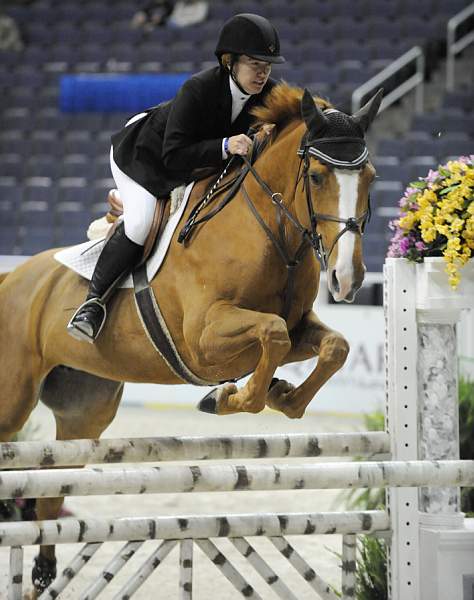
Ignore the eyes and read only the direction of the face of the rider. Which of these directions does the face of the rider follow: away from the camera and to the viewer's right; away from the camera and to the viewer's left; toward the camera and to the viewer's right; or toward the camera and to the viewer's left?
toward the camera and to the viewer's right

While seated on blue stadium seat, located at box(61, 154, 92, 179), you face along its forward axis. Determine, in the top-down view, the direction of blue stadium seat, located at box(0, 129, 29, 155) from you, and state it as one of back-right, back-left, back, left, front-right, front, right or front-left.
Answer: back-right

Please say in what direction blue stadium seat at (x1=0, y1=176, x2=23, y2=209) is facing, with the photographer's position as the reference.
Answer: facing the viewer

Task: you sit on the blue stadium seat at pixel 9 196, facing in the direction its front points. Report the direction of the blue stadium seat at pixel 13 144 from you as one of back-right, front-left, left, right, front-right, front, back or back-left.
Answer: back

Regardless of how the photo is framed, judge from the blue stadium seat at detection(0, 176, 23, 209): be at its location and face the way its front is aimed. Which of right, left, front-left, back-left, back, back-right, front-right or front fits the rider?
front

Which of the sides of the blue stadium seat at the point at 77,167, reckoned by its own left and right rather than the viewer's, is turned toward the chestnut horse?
front

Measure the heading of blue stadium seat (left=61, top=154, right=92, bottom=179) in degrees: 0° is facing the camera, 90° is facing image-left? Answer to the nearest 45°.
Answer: approximately 0°

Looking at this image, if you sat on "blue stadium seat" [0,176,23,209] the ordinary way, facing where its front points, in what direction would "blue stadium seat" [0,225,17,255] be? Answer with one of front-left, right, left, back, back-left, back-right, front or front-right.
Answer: front

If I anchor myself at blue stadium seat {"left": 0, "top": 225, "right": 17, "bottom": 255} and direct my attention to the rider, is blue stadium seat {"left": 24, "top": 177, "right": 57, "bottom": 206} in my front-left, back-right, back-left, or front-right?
back-left

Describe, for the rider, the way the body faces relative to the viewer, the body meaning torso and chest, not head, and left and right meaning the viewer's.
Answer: facing the viewer and to the right of the viewer

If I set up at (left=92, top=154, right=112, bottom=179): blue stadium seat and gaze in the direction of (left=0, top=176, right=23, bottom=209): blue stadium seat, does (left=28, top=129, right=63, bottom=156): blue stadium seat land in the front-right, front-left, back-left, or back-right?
front-right

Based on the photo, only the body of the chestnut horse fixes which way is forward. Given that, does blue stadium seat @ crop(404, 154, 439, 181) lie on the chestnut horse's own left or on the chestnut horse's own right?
on the chestnut horse's own left

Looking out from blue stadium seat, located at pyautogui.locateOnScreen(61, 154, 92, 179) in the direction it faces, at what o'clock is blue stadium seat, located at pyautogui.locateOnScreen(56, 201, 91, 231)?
blue stadium seat, located at pyautogui.locateOnScreen(56, 201, 91, 231) is roughly at 12 o'clock from blue stadium seat, located at pyautogui.locateOnScreen(61, 154, 92, 179).

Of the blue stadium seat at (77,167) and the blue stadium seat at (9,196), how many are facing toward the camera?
2

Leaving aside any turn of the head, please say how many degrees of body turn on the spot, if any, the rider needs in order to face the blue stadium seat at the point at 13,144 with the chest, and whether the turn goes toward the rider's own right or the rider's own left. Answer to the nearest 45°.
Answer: approximately 135° to the rider's own left

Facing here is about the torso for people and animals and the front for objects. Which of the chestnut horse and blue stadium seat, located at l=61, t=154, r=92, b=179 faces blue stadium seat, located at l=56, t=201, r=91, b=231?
blue stadium seat, located at l=61, t=154, r=92, b=179

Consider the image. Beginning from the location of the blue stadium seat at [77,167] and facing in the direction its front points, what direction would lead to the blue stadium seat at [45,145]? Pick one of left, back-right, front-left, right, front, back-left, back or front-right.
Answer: back-right
